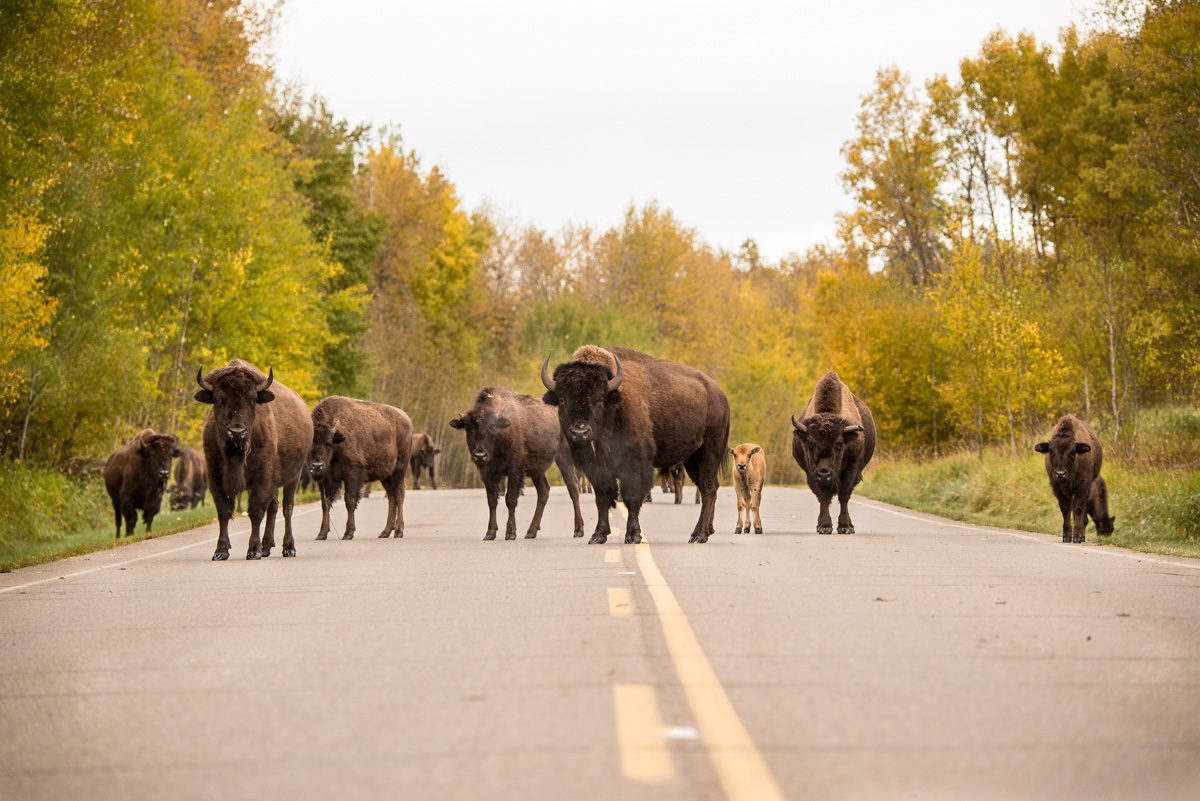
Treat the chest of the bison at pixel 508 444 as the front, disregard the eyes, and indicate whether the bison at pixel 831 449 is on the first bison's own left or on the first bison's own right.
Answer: on the first bison's own left

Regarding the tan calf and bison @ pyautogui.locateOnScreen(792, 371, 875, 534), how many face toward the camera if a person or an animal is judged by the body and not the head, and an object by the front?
2

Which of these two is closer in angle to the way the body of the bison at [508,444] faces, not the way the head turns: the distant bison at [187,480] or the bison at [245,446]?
the bison

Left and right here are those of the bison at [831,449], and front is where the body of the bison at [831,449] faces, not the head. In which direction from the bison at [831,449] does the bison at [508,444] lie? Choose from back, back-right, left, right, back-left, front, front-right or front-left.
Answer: right

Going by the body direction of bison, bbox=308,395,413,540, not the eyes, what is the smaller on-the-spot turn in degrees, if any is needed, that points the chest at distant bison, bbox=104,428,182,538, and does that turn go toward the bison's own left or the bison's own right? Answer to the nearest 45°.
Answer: approximately 90° to the bison's own right

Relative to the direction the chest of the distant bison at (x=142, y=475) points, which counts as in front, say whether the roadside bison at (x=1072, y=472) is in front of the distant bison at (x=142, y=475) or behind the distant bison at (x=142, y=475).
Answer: in front

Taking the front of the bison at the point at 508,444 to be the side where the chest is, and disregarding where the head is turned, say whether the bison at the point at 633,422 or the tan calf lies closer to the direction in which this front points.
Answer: the bison

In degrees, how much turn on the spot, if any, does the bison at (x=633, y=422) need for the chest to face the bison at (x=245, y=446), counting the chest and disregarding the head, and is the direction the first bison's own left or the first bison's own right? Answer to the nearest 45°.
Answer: approximately 45° to the first bison's own right

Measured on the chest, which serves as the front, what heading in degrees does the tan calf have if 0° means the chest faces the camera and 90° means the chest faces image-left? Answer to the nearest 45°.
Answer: approximately 0°
